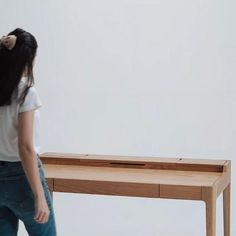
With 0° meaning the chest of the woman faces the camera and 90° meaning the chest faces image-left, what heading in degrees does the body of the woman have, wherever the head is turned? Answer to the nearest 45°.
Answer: approximately 225°

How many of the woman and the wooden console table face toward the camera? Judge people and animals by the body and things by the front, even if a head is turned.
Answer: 1

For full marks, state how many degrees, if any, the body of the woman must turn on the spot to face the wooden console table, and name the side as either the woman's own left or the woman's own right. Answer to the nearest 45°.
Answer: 0° — they already face it

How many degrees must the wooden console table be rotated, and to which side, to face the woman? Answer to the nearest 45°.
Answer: approximately 45° to its right

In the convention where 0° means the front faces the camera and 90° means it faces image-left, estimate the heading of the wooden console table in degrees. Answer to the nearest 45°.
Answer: approximately 0°
